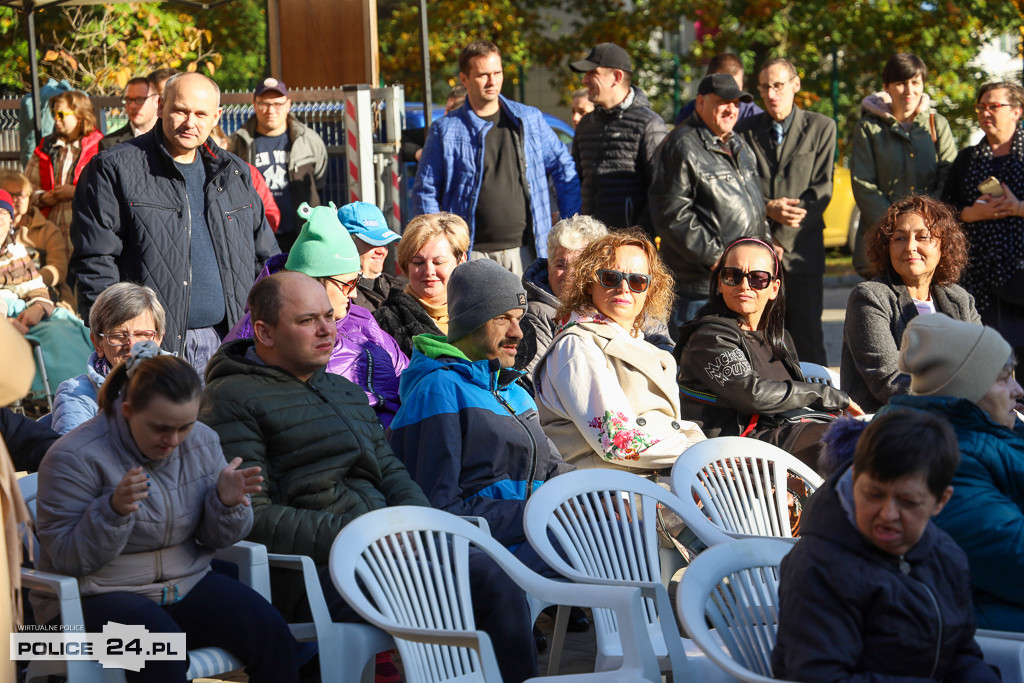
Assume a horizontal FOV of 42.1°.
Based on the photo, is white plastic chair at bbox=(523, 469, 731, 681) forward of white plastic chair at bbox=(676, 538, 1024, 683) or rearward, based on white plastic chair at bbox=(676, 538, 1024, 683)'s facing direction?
rearward

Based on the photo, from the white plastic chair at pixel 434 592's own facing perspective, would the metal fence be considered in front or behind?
behind

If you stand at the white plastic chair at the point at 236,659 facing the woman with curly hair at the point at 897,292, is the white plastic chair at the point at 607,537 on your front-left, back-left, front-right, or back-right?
front-right

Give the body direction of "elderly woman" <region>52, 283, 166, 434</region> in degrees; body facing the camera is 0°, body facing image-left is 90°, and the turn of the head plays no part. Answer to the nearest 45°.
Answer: approximately 315°

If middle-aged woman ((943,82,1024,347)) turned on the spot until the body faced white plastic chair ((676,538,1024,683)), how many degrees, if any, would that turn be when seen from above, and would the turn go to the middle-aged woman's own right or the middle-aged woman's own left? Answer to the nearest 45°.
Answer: approximately 45° to the middle-aged woman's own left

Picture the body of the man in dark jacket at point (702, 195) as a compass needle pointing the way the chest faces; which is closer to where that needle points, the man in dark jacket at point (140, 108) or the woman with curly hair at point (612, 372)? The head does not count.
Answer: the woman with curly hair

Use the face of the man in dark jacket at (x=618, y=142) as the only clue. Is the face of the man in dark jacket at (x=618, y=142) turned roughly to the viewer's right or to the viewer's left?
to the viewer's left

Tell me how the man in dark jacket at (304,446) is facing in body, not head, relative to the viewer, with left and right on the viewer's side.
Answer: facing the viewer and to the right of the viewer

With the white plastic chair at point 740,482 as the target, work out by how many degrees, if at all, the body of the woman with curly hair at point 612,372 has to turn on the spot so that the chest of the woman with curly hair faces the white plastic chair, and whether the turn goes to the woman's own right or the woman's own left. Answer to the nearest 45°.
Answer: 0° — they already face it
